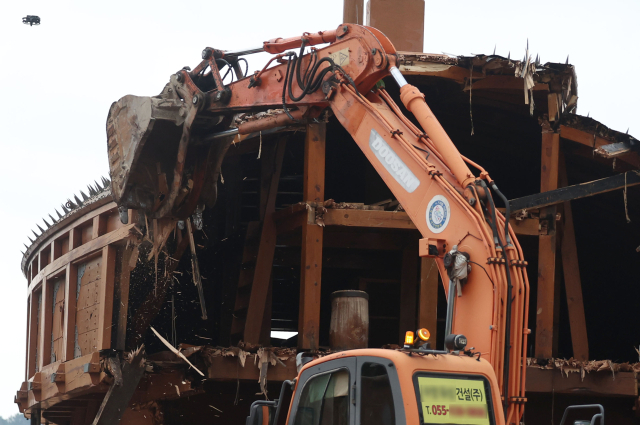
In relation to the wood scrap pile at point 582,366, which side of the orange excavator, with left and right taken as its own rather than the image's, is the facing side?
right

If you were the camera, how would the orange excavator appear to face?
facing away from the viewer and to the left of the viewer
